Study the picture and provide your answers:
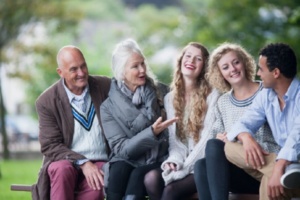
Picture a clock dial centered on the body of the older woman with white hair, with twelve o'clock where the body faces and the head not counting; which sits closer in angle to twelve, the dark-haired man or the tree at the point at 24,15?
the dark-haired man

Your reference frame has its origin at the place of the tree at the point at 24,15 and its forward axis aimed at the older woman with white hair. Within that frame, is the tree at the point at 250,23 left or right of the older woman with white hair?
left

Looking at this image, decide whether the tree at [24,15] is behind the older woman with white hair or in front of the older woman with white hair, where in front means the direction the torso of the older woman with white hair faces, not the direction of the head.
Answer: behind

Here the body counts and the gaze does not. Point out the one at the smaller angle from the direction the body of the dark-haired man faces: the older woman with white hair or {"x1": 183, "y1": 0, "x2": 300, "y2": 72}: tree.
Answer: the older woman with white hair

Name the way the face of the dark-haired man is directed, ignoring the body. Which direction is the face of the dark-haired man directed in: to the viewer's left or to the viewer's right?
to the viewer's left

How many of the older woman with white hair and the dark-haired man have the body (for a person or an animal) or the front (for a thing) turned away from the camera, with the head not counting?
0

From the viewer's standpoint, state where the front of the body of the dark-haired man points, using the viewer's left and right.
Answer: facing the viewer and to the left of the viewer

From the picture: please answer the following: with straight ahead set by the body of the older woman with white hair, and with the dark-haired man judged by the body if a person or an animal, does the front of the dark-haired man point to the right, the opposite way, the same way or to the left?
to the right

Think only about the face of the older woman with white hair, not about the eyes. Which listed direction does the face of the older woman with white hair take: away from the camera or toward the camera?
toward the camera

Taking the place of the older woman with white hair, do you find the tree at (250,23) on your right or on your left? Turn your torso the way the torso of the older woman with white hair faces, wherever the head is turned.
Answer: on your left

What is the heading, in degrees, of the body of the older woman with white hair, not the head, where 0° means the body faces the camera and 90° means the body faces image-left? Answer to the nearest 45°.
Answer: approximately 315°

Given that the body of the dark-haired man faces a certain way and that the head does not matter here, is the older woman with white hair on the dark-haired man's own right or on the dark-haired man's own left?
on the dark-haired man's own right
